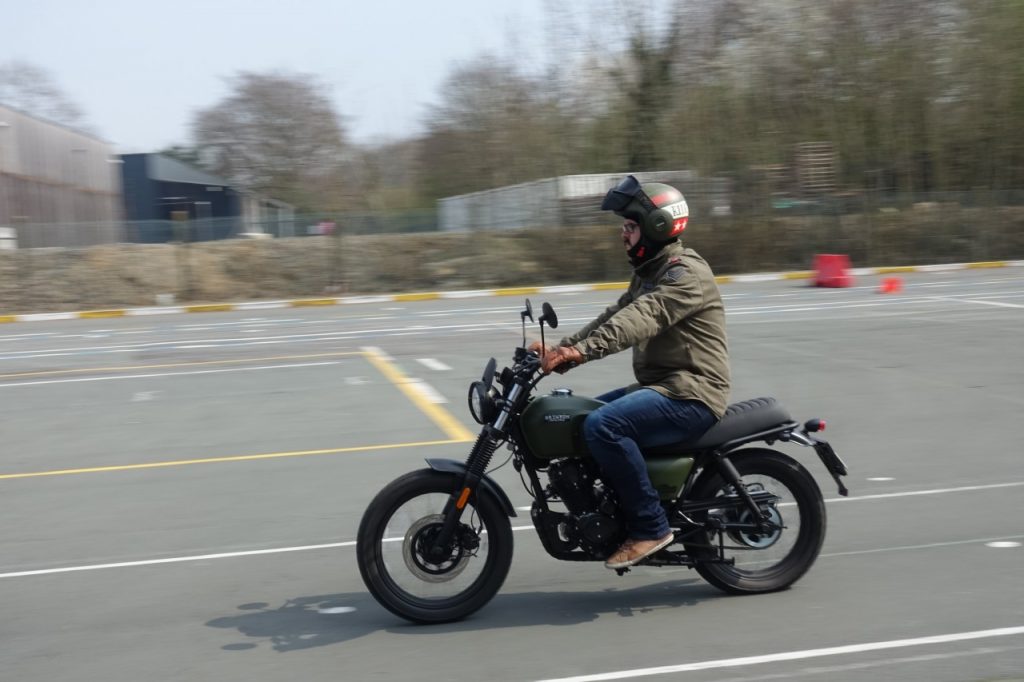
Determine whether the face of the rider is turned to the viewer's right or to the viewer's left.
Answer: to the viewer's left

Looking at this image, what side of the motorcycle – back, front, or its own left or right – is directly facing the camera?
left

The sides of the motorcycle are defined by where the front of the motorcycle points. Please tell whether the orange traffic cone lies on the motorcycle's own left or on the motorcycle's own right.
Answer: on the motorcycle's own right

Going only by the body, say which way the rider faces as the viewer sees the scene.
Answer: to the viewer's left

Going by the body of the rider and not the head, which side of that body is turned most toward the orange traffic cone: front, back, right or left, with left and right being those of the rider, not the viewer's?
right
